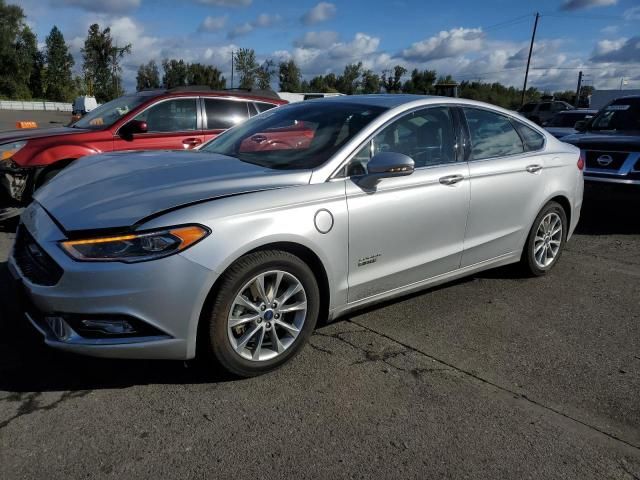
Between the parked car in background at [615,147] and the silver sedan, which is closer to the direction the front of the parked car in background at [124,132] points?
the silver sedan

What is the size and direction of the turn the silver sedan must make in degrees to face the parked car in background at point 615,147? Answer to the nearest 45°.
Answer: approximately 180°

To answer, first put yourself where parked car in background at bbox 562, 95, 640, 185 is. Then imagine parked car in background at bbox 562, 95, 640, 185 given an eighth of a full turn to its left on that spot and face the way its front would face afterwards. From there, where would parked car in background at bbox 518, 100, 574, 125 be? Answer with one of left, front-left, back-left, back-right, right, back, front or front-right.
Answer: back

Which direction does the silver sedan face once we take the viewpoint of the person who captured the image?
facing the viewer and to the left of the viewer

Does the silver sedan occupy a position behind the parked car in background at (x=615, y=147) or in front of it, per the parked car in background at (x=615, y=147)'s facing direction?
in front

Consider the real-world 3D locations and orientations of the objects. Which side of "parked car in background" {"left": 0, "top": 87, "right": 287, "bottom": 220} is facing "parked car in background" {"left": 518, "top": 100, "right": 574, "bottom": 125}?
back

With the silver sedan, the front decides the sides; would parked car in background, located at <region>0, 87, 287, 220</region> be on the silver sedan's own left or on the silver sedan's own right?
on the silver sedan's own right
